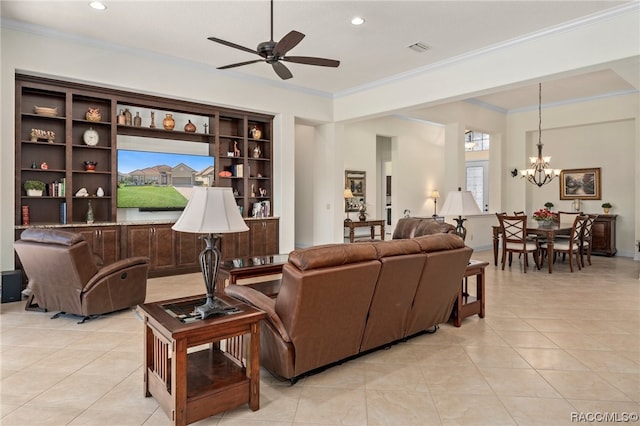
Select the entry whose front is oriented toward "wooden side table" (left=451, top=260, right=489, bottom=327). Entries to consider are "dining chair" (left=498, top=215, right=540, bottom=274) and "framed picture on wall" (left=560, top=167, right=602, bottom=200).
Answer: the framed picture on wall

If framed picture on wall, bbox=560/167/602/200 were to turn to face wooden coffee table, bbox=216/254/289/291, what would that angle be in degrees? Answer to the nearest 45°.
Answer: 0° — it already faces it

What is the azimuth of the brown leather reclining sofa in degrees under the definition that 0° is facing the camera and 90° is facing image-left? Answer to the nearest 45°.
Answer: approximately 135°

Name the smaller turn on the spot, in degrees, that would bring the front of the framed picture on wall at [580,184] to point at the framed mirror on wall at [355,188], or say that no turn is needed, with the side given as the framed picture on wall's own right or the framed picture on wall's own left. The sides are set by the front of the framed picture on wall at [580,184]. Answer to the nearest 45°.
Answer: approximately 45° to the framed picture on wall's own right

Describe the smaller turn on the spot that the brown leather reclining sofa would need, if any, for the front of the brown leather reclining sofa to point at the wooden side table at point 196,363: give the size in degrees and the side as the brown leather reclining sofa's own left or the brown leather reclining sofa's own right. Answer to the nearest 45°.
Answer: approximately 90° to the brown leather reclining sofa's own left
